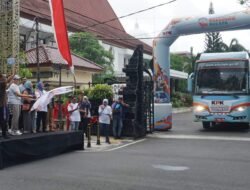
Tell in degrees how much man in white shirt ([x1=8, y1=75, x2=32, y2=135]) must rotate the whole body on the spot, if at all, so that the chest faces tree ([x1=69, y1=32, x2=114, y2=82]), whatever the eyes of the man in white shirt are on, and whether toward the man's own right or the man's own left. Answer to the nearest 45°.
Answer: approximately 90° to the man's own left

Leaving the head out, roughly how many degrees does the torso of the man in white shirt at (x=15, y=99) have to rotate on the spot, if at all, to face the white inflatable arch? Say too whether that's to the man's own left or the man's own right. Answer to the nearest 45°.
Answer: approximately 45° to the man's own left

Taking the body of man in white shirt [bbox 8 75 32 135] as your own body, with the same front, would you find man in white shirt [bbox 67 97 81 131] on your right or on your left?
on your left

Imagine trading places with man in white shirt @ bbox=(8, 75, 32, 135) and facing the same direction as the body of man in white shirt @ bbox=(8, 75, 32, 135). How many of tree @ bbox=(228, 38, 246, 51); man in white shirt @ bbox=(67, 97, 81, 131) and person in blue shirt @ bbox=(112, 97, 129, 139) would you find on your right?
0

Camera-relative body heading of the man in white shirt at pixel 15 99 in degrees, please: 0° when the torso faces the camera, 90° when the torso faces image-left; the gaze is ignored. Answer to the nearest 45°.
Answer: approximately 270°

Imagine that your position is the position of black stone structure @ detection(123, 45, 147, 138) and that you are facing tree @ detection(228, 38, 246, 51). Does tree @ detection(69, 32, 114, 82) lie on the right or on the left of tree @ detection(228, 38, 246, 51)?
left
